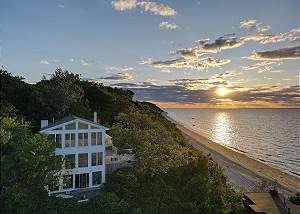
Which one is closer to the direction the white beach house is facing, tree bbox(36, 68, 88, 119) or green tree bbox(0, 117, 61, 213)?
the green tree

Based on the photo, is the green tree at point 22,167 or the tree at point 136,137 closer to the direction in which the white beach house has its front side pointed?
the green tree

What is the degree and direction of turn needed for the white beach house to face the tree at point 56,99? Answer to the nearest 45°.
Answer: approximately 180°

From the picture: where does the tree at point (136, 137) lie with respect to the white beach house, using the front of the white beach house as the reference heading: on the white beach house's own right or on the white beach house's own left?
on the white beach house's own left

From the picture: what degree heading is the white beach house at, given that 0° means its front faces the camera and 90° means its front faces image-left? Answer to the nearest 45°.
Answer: approximately 0°

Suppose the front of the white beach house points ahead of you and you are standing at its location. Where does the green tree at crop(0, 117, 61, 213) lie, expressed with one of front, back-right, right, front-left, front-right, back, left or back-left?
front-right
